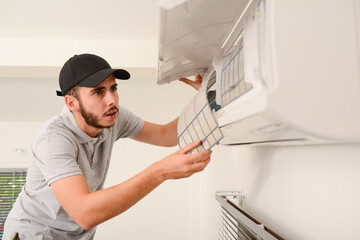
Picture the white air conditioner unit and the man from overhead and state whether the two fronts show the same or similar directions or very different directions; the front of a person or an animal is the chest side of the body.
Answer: very different directions

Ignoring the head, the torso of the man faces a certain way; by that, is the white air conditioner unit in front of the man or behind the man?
in front

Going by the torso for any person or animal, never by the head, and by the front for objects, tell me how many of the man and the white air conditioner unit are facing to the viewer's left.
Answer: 1

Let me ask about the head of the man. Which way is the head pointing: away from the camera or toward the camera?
toward the camera

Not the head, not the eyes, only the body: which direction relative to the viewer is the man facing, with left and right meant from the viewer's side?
facing the viewer and to the right of the viewer

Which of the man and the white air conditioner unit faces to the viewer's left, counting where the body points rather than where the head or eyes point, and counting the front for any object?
the white air conditioner unit

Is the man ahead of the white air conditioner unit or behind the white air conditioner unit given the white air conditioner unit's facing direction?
ahead

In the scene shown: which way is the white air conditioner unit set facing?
to the viewer's left
